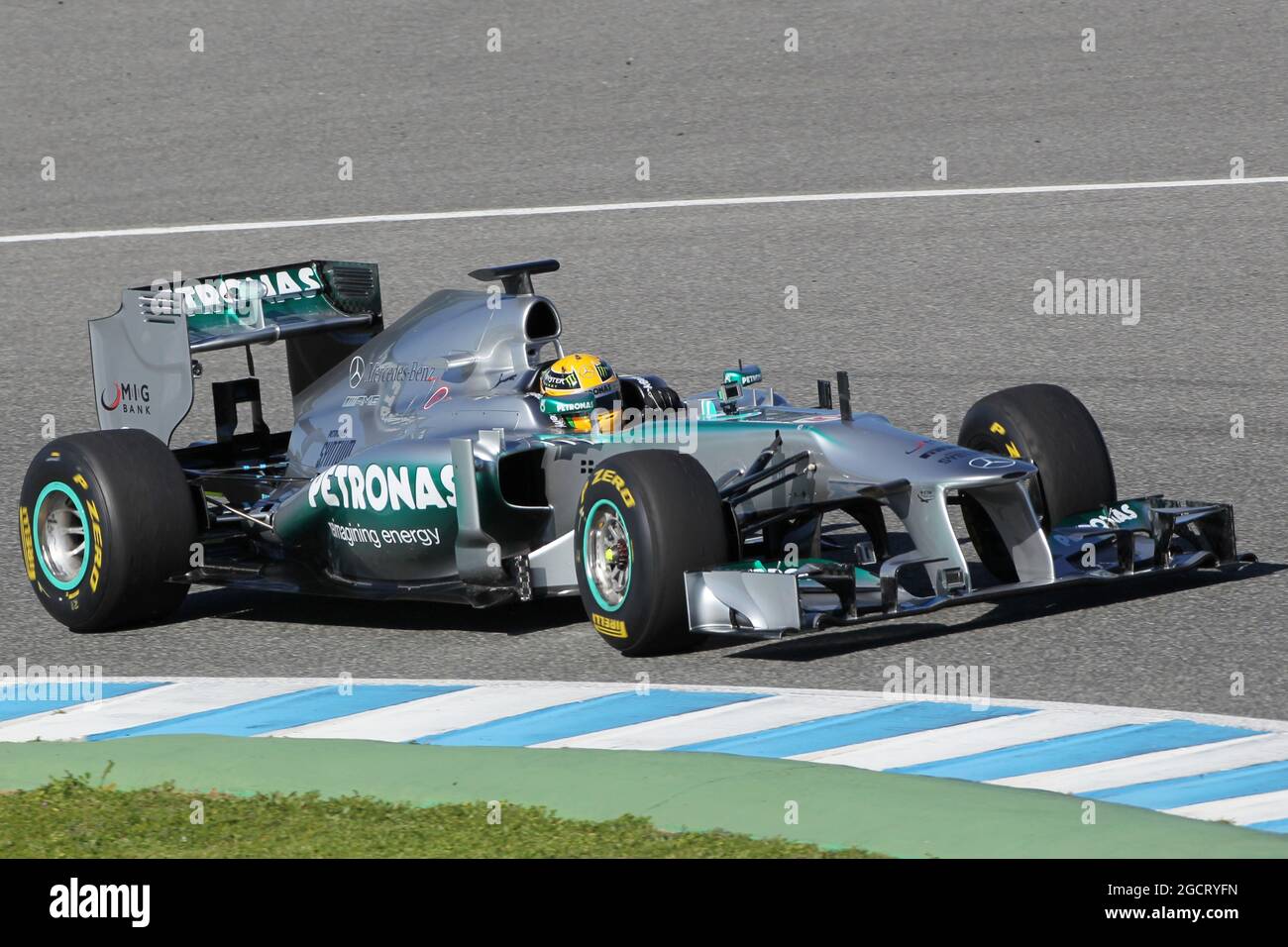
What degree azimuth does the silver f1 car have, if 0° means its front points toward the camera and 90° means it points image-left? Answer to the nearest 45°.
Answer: approximately 315°
